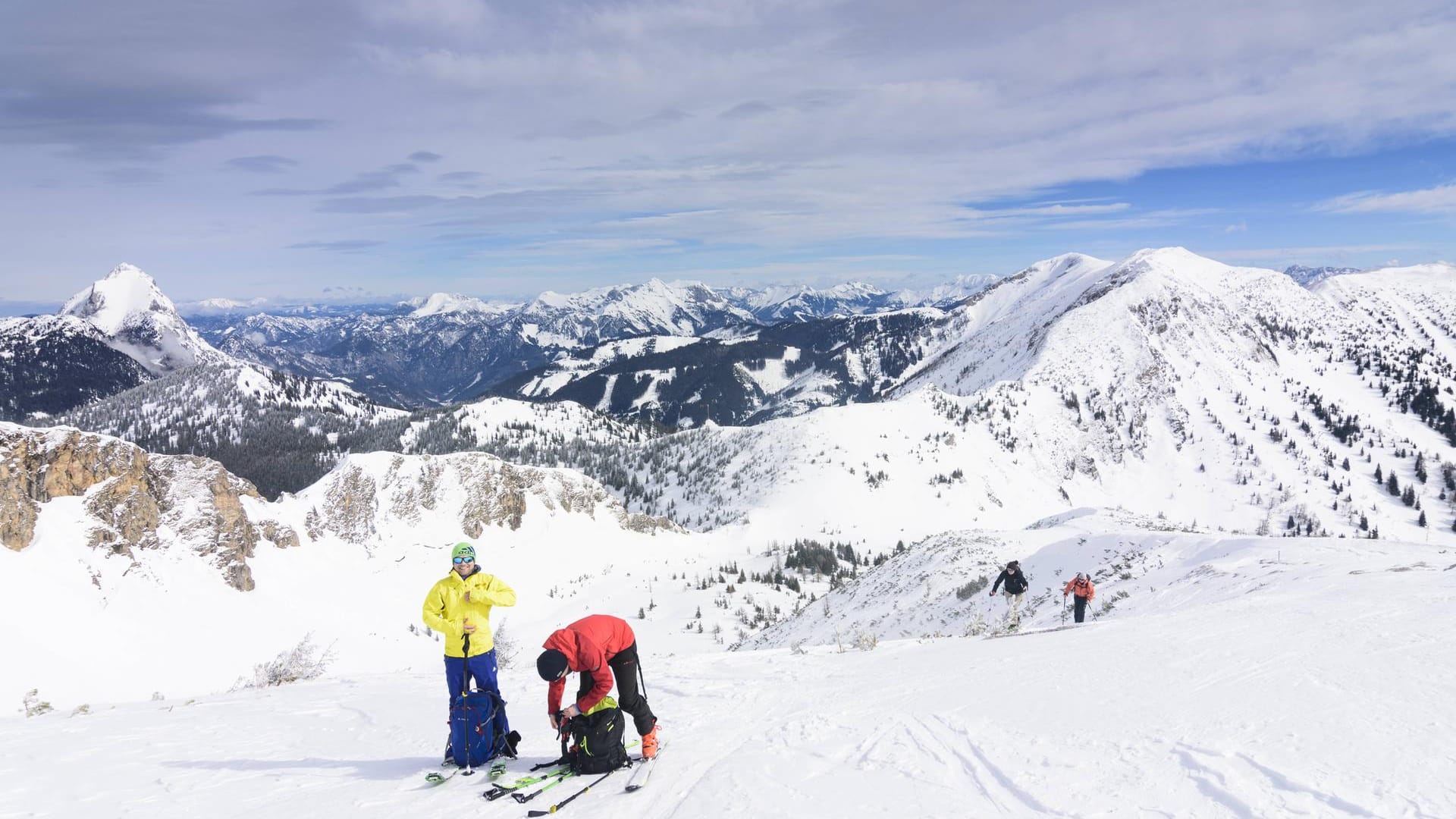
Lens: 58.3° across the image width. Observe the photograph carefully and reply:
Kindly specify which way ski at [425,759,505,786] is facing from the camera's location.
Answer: facing the viewer and to the left of the viewer

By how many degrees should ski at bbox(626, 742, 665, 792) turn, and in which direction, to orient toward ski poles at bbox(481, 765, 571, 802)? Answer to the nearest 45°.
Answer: approximately 45° to its right

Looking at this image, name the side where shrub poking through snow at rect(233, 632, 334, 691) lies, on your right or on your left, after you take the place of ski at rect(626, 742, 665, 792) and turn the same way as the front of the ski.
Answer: on your right

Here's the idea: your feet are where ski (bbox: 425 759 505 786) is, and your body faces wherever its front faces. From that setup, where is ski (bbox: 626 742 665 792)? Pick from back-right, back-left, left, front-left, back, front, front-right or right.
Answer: left

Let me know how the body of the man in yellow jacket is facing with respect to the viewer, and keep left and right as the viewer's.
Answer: facing the viewer

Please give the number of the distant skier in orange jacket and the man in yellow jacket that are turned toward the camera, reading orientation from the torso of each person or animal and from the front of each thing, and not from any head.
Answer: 2

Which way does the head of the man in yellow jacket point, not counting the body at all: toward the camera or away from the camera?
toward the camera
